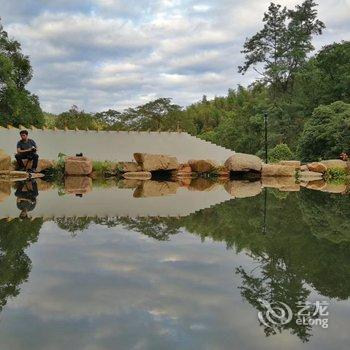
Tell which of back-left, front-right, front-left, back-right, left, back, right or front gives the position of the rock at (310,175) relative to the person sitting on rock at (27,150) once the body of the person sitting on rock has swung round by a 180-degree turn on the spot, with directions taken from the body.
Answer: right

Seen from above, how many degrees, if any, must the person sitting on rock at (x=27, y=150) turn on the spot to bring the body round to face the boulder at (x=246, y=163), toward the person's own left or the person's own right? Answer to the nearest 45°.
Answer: approximately 90° to the person's own left

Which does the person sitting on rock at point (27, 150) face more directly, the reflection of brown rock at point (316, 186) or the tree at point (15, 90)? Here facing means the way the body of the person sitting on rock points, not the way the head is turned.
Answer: the reflection of brown rock

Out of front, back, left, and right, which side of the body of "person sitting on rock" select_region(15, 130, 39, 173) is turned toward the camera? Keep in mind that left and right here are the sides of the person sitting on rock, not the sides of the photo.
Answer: front

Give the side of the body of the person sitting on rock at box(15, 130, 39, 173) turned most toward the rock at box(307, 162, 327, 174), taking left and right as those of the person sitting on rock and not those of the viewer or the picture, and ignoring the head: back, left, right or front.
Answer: left

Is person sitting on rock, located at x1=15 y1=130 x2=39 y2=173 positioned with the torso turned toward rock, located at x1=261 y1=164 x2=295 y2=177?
no

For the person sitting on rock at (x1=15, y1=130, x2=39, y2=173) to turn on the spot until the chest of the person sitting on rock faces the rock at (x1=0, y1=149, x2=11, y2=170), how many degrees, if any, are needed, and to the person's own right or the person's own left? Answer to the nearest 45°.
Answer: approximately 90° to the person's own right

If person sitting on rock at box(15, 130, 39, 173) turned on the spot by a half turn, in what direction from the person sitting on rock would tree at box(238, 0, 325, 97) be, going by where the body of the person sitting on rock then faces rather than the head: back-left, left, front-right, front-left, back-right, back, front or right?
front-right

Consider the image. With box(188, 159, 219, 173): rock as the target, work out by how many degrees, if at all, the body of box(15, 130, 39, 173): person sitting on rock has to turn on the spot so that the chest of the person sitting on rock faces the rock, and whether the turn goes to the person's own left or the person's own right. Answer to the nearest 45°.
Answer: approximately 90° to the person's own left

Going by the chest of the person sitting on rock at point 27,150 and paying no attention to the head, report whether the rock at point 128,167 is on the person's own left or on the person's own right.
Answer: on the person's own left

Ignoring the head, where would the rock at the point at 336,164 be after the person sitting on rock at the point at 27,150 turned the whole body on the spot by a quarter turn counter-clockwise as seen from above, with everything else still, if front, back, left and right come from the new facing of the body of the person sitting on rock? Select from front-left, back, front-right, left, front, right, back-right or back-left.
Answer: front

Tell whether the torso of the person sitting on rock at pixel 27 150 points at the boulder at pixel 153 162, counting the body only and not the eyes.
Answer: no

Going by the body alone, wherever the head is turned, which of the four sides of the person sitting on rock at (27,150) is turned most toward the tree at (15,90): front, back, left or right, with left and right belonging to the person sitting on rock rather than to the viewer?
back
